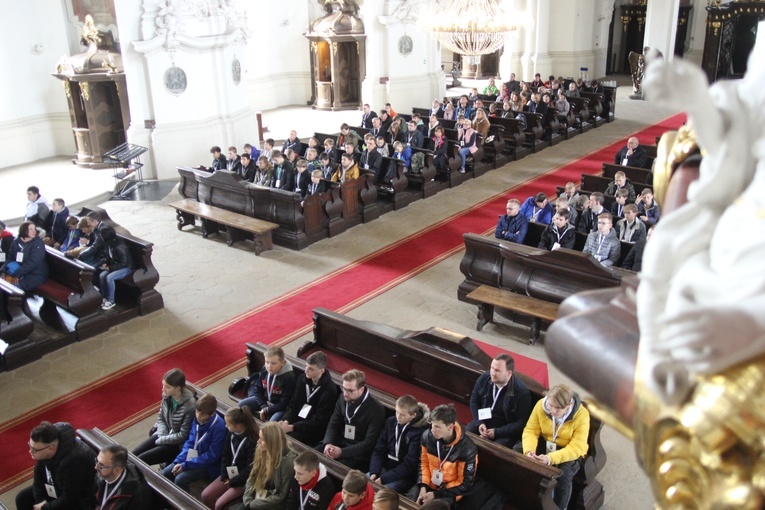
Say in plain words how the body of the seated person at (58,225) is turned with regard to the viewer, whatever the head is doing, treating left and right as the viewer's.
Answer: facing the viewer and to the left of the viewer

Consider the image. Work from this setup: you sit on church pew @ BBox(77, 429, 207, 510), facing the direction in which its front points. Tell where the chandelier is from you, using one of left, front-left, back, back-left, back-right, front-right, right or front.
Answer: back

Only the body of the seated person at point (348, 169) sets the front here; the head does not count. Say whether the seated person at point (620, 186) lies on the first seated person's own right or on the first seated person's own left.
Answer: on the first seated person's own left

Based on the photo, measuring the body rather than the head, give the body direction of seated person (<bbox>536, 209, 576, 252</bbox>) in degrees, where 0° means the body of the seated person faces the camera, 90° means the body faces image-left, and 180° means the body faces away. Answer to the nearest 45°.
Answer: approximately 45°

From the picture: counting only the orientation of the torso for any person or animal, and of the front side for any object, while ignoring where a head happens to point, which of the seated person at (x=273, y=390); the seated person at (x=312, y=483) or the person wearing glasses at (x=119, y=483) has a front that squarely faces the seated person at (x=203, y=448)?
the seated person at (x=273, y=390)

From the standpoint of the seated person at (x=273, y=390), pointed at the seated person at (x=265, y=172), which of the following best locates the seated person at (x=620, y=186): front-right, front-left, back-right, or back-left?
front-right

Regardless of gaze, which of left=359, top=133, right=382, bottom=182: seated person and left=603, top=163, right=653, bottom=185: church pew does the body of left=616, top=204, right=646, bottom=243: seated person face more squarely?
the seated person

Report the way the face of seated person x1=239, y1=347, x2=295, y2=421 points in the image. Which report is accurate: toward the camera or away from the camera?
toward the camera

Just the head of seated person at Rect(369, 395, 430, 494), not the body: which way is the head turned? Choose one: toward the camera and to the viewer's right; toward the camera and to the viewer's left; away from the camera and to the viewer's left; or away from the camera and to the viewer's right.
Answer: toward the camera and to the viewer's left

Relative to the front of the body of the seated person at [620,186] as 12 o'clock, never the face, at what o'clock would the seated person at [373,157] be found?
the seated person at [373,157] is roughly at 2 o'clock from the seated person at [620,186].

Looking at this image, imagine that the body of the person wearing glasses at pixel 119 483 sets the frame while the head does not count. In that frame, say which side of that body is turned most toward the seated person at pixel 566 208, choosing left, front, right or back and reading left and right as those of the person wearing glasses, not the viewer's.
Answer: back

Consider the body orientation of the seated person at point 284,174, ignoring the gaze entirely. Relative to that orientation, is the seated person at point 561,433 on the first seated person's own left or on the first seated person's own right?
on the first seated person's own left

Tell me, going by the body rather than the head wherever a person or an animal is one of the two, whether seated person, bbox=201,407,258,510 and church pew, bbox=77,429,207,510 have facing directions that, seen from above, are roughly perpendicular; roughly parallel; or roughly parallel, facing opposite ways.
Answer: roughly parallel

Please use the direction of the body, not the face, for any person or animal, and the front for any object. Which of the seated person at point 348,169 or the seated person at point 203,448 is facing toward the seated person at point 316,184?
the seated person at point 348,169

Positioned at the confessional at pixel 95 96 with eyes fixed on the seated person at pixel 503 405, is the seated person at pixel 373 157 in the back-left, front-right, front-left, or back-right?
front-left

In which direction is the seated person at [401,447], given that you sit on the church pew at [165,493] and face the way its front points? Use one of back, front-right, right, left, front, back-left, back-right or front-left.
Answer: back-left

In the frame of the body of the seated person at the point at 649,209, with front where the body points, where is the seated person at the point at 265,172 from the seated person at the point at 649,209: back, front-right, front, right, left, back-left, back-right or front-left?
front-right

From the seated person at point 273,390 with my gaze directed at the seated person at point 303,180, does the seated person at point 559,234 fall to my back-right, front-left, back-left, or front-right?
front-right

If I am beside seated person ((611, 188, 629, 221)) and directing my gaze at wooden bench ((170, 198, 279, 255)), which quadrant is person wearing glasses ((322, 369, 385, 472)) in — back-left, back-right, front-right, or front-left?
front-left
